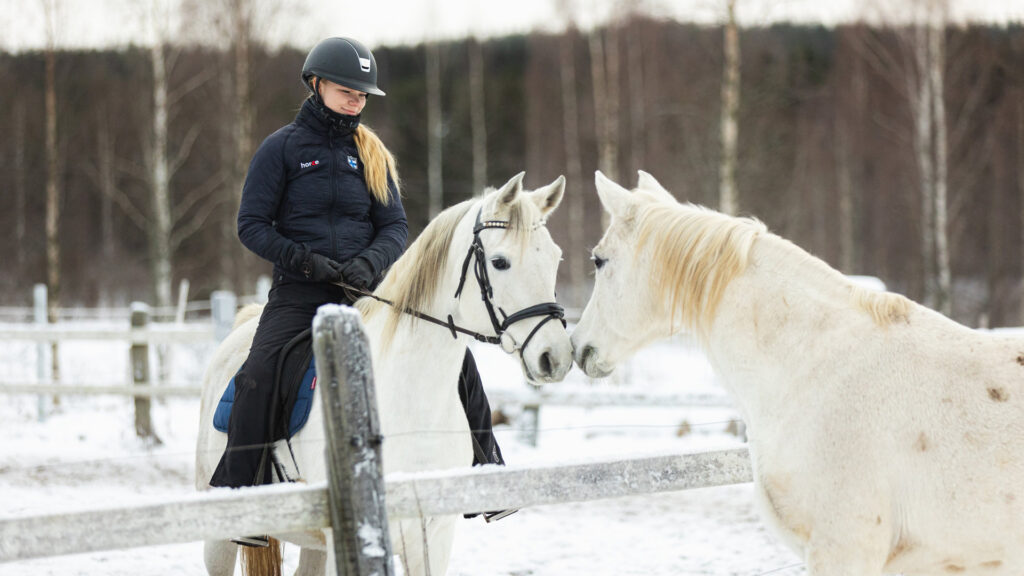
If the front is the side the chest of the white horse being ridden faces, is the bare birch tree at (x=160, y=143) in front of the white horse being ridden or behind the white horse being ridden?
behind

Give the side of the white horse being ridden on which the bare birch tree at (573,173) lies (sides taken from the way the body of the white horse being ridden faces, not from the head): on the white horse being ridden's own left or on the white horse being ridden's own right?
on the white horse being ridden's own left

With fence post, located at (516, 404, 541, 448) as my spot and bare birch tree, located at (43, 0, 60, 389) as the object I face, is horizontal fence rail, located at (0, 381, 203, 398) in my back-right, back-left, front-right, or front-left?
front-left

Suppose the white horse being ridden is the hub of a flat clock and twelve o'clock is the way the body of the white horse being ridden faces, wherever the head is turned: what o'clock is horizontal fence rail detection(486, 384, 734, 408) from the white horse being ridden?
The horizontal fence rail is roughly at 8 o'clock from the white horse being ridden.

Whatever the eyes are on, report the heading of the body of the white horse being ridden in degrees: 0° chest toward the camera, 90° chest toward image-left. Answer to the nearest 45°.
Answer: approximately 315°

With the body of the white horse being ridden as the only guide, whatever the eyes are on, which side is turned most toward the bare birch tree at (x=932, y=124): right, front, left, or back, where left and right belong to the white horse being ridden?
left

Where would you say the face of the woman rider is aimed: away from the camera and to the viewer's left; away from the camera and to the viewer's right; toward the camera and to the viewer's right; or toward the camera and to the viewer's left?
toward the camera and to the viewer's right

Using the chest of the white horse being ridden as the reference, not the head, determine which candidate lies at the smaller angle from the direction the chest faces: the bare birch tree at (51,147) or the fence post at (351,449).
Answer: the fence post

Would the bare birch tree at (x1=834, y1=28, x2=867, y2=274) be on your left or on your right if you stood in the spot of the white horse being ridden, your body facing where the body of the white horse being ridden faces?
on your left

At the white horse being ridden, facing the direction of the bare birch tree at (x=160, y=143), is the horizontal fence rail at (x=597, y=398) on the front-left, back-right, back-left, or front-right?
front-right

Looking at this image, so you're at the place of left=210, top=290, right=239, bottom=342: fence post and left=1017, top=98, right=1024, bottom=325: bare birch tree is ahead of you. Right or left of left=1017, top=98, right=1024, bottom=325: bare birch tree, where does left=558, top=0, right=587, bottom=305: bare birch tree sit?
left

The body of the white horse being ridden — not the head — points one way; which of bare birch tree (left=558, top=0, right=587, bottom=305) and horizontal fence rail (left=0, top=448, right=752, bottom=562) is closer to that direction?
the horizontal fence rail

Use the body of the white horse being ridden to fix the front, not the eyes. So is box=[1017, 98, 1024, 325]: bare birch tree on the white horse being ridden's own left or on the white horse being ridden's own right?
on the white horse being ridden's own left

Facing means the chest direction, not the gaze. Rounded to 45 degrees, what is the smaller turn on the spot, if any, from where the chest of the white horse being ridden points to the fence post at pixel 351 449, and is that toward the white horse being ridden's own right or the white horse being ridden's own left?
approximately 45° to the white horse being ridden's own right
